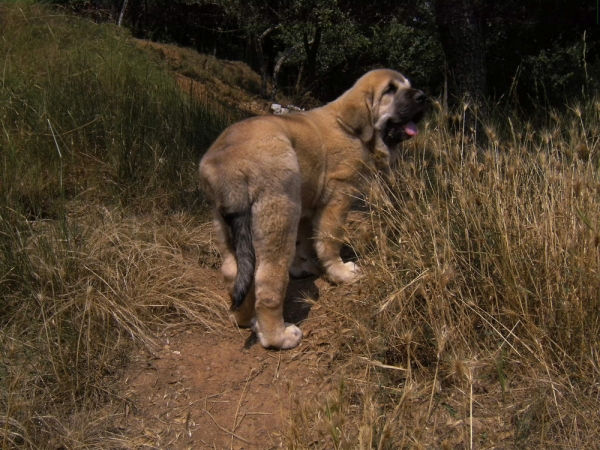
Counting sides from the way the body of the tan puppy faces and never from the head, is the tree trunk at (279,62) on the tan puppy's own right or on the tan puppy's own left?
on the tan puppy's own left

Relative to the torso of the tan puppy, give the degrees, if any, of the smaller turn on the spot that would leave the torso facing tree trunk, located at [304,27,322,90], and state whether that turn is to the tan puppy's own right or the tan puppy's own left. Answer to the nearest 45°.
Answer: approximately 45° to the tan puppy's own left

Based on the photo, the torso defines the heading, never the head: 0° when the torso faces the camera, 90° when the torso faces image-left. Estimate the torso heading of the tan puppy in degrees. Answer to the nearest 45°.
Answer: approximately 225°
